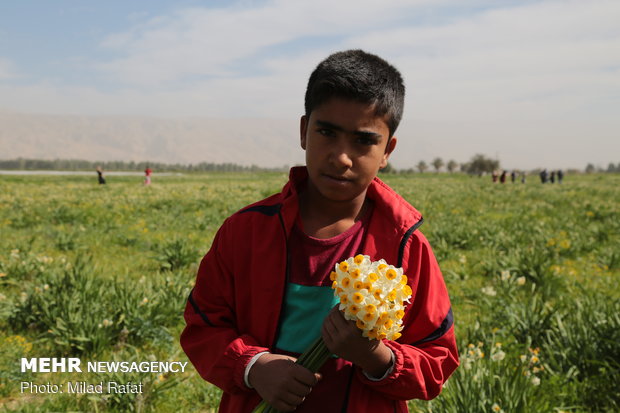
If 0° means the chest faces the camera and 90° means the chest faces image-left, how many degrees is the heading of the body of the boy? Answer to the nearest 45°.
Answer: approximately 0°
